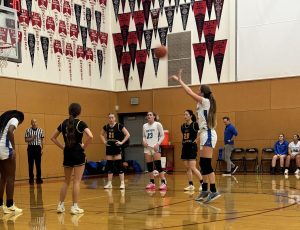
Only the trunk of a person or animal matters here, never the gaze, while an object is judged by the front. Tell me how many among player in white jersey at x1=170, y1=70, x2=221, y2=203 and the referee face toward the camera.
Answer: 1

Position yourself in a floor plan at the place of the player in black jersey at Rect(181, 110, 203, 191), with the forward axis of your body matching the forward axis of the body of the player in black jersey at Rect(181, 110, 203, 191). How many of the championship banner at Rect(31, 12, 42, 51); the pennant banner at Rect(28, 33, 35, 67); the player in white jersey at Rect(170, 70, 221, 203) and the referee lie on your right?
3

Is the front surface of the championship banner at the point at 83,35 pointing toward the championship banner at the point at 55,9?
no

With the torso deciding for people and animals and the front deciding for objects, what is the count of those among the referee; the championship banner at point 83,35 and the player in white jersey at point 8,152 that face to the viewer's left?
0

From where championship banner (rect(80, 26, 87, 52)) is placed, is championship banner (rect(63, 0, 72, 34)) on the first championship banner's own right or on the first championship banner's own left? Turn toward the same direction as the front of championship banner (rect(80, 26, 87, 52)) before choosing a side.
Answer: on the first championship banner's own right

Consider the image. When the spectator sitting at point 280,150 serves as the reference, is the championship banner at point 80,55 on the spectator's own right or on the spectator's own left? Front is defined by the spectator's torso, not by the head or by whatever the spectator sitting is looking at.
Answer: on the spectator's own right

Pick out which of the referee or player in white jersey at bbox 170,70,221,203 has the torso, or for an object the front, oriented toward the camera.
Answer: the referee

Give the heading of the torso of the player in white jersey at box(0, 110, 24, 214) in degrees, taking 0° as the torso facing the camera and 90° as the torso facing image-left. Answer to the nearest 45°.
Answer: approximately 270°

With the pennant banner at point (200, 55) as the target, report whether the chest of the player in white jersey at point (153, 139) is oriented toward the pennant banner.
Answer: no

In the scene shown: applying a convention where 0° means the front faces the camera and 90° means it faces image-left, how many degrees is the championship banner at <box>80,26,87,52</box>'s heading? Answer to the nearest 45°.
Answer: approximately 315°

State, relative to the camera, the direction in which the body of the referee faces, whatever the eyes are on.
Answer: toward the camera

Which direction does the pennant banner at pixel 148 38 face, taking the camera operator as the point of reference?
facing the viewer and to the left of the viewer

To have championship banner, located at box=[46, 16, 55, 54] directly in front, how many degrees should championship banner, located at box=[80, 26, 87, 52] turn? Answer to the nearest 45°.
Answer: approximately 90° to its right

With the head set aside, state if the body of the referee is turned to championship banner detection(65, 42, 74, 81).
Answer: no

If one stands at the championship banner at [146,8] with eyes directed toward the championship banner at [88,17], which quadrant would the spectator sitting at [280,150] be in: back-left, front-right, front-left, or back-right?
back-left

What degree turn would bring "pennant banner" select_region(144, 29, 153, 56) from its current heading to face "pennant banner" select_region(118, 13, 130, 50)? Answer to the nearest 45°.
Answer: approximately 90° to its right

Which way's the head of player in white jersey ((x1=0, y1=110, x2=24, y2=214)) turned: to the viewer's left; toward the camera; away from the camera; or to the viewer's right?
to the viewer's right

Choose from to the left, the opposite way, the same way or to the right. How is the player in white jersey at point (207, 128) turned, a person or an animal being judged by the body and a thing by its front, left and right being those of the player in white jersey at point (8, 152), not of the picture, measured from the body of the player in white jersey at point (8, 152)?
the opposite way
